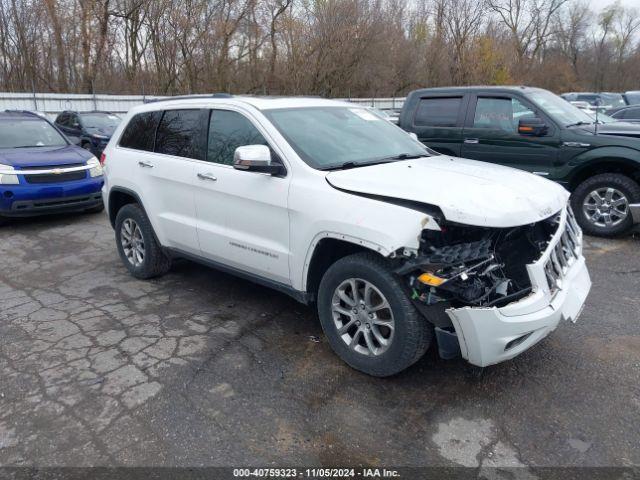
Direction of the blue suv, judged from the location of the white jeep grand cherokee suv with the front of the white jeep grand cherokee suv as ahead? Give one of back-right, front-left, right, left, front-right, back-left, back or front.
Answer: back

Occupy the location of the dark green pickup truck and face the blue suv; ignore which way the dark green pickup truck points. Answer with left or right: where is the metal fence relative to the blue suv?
right

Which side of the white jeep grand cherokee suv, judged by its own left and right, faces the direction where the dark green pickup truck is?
left

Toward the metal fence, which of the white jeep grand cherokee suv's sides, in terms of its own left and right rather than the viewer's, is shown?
back

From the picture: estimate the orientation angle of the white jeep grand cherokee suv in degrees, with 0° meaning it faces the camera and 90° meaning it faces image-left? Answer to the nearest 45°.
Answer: approximately 315°
